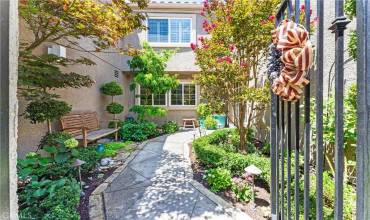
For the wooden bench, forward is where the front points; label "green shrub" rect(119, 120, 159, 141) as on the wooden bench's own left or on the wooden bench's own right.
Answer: on the wooden bench's own left

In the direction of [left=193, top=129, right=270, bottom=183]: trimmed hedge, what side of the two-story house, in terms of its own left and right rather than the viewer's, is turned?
front

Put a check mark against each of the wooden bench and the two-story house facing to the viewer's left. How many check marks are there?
0

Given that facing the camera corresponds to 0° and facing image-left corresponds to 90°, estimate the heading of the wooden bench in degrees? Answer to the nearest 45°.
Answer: approximately 315°

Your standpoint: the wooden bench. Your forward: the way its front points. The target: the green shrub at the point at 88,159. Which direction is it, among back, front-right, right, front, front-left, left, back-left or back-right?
front-right

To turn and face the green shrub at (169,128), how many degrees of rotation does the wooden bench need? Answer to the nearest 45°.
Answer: approximately 90° to its left

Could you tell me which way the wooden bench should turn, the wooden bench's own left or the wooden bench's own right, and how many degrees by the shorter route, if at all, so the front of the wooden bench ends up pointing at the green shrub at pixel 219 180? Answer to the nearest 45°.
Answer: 0° — it already faces it

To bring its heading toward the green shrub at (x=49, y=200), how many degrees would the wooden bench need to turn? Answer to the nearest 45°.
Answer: approximately 45° to its right

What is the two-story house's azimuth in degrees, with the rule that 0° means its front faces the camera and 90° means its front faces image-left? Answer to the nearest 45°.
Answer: approximately 0°

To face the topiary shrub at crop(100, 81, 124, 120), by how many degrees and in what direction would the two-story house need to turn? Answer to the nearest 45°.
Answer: approximately 45° to its right

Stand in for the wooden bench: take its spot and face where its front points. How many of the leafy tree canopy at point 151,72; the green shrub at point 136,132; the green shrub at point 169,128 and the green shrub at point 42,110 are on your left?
3

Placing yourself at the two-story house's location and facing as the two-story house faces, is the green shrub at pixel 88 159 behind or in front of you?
in front

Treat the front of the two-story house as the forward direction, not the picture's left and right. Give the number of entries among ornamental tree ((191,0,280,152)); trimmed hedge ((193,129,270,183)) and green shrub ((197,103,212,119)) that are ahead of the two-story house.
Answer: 3

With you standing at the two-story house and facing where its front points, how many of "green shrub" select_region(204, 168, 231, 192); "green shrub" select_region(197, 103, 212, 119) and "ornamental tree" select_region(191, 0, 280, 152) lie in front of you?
3

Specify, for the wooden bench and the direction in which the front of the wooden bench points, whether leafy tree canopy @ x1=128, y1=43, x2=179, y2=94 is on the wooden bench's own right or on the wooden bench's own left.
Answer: on the wooden bench's own left
